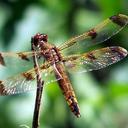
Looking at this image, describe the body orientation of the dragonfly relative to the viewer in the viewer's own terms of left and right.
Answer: facing away from the viewer and to the left of the viewer
